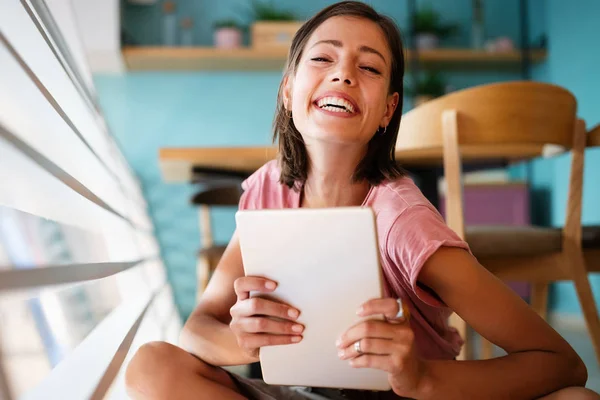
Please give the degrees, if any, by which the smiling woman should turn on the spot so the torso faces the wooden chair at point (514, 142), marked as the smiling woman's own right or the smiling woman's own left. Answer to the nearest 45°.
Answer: approximately 135° to the smiling woman's own left

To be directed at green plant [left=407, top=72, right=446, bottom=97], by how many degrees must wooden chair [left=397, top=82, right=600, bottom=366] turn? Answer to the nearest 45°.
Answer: approximately 45° to its right

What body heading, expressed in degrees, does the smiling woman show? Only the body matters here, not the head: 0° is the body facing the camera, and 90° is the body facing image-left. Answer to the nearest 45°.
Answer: approximately 0°

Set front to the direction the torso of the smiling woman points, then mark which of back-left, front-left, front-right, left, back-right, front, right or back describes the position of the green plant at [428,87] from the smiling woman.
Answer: back

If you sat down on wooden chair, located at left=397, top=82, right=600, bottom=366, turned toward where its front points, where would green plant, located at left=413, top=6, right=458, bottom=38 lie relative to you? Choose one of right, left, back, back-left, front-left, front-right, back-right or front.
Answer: front-right

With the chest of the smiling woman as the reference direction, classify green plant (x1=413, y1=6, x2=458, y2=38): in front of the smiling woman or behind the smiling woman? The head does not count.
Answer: behind

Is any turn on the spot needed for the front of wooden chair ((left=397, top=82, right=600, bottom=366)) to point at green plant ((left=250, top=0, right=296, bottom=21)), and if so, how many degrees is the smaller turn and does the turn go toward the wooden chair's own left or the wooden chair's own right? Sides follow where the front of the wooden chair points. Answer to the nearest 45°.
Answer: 0° — it already faces it

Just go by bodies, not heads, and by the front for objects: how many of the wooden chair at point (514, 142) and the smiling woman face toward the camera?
1

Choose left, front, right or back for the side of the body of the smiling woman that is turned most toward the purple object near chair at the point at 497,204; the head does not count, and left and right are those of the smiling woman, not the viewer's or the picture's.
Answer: back

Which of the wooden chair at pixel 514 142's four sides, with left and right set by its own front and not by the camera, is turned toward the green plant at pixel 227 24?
front
